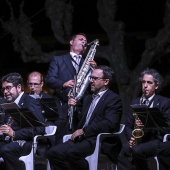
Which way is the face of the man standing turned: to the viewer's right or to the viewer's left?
to the viewer's right

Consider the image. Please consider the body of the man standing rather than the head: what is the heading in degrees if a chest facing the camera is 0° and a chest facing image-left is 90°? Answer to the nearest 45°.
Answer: approximately 315°

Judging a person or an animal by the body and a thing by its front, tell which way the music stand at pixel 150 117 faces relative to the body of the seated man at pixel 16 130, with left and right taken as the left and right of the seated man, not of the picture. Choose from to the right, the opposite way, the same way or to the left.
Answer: the opposite way

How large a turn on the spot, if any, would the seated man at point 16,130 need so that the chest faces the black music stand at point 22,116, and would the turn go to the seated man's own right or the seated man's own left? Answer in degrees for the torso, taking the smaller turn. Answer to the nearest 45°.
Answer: approximately 45° to the seated man's own left

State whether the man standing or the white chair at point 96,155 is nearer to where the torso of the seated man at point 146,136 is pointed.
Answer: the white chair

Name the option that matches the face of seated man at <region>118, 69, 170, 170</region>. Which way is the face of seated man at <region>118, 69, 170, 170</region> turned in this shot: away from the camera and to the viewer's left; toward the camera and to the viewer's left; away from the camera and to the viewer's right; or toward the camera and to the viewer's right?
toward the camera and to the viewer's left

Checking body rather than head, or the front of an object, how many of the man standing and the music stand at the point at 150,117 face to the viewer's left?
0

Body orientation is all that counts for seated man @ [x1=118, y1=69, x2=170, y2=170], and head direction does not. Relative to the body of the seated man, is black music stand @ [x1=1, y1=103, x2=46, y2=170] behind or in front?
in front

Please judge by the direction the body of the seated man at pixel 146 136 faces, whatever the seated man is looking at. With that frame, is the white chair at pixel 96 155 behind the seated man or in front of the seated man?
in front

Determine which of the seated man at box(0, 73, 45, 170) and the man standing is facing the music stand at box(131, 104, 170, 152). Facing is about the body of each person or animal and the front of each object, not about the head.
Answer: the man standing

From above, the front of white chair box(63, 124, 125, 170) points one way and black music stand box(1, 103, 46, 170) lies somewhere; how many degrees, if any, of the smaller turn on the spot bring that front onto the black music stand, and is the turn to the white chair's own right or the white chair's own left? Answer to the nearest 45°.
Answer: approximately 45° to the white chair's own right
